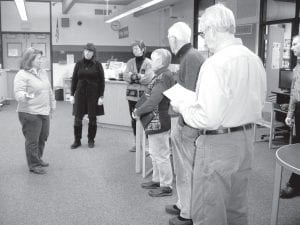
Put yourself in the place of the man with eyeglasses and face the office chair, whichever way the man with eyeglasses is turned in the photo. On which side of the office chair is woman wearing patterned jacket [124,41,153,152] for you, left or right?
left

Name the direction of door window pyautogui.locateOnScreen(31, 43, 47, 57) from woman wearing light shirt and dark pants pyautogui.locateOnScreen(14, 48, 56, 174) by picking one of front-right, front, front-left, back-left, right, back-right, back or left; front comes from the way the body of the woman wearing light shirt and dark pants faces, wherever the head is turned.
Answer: back-left

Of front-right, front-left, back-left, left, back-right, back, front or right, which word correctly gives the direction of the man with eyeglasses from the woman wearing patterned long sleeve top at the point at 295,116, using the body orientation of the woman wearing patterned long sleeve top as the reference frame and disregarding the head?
front-left

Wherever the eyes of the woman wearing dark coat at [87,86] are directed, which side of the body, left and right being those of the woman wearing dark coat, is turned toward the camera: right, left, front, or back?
front

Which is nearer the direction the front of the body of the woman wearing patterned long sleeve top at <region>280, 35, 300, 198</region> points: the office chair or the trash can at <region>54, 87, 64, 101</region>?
the trash can

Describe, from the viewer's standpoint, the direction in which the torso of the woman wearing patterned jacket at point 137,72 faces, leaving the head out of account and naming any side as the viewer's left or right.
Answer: facing the viewer and to the left of the viewer

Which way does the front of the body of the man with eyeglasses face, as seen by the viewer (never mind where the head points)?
to the viewer's left

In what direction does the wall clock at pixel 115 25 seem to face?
toward the camera

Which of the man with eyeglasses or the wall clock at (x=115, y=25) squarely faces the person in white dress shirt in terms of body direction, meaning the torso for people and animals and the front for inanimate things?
the wall clock

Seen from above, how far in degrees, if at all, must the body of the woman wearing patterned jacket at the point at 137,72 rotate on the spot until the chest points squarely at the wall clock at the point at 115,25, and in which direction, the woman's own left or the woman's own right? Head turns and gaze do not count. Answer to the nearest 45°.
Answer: approximately 135° to the woman's own right

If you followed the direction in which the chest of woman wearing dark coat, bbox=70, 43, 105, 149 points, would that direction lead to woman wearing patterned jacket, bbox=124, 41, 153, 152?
no

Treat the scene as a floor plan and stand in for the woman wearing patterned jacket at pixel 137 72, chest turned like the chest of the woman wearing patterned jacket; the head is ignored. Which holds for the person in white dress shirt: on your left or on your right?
on your left

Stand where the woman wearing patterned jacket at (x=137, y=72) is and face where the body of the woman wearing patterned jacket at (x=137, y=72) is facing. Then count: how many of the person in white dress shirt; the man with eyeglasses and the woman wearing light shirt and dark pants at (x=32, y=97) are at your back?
0

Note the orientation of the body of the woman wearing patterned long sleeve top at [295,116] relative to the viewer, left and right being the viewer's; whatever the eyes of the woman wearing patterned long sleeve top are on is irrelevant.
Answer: facing to the left of the viewer

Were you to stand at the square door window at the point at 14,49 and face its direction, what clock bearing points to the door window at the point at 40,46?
the door window at the point at 40,46 is roughly at 9 o'clock from the square door window at the point at 14,49.

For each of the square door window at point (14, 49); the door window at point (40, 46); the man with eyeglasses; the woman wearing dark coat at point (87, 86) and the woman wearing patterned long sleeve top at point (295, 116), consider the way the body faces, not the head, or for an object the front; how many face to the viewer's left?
2

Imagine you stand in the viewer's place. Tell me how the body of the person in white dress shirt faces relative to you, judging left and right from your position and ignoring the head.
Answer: facing away from the viewer and to the left of the viewer

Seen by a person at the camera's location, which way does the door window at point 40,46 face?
facing the viewer
